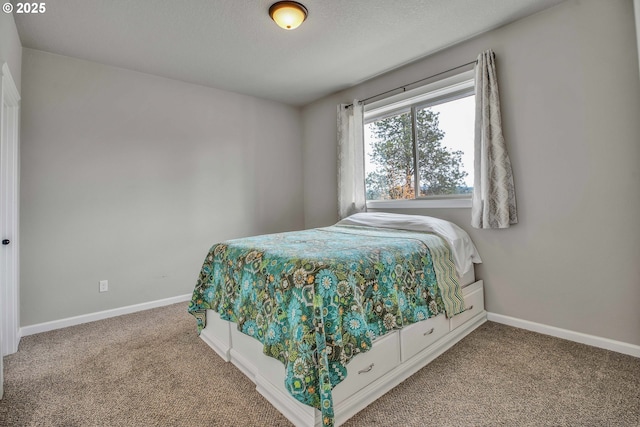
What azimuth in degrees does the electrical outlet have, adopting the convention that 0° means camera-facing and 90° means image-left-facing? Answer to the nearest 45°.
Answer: approximately 0°

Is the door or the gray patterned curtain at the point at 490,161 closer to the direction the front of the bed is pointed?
the door

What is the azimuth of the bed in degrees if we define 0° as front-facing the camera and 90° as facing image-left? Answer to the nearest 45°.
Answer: approximately 45°

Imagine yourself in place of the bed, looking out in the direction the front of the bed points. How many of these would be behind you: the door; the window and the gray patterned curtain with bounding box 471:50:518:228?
2

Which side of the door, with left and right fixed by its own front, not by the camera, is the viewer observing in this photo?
right

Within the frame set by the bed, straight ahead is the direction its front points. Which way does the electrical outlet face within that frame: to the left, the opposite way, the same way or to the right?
to the left

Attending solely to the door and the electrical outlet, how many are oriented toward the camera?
1

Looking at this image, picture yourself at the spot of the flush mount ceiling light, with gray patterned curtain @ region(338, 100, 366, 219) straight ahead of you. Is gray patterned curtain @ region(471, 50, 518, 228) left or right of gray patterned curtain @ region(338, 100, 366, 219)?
right

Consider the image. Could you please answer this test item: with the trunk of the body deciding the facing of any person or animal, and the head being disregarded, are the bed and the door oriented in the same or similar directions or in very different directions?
very different directions
